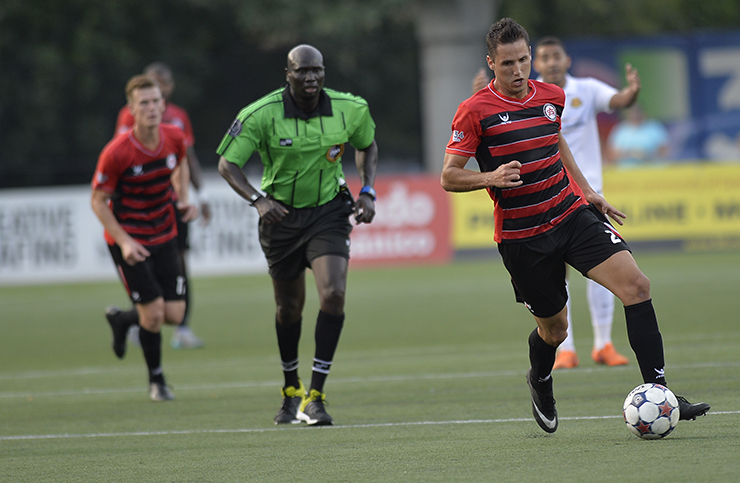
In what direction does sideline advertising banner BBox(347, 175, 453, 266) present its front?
toward the camera

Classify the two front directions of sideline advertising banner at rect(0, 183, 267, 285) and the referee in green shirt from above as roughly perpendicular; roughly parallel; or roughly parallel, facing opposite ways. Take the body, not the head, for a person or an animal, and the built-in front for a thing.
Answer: roughly parallel

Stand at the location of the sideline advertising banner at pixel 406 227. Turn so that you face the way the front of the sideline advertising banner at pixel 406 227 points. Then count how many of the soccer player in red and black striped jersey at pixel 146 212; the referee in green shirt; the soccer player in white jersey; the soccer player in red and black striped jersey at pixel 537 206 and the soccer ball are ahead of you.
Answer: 5

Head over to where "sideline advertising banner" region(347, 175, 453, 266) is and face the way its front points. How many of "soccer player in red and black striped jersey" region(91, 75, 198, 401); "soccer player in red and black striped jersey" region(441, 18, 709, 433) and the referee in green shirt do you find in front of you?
3

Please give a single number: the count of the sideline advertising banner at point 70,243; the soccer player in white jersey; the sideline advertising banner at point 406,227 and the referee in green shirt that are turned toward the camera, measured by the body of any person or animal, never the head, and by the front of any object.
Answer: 4

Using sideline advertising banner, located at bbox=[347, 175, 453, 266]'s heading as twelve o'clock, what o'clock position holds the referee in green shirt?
The referee in green shirt is roughly at 12 o'clock from the sideline advertising banner.

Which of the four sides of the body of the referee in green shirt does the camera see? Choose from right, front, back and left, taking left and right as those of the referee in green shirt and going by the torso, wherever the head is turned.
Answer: front

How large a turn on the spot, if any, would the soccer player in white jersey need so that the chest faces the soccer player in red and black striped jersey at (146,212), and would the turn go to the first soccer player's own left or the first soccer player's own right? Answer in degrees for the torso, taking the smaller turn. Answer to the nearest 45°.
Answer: approximately 90° to the first soccer player's own right

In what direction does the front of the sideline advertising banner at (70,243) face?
toward the camera

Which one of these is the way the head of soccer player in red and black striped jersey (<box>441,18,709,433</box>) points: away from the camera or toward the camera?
toward the camera

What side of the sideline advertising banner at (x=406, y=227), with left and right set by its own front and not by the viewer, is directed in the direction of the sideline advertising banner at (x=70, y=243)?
right

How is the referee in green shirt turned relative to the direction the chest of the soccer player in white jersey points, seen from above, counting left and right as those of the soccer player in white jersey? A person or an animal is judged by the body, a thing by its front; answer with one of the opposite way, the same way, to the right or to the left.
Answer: the same way

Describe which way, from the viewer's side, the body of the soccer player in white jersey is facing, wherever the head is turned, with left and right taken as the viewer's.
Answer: facing the viewer

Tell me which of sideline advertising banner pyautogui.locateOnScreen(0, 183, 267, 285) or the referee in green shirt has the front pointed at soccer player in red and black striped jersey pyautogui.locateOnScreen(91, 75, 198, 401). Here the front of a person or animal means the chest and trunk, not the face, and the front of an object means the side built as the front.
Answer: the sideline advertising banner

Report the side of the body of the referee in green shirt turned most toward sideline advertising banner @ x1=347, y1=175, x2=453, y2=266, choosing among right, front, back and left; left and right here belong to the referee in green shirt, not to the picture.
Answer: back

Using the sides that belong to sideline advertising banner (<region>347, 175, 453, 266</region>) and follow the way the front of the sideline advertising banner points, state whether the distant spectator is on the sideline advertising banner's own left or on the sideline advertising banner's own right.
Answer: on the sideline advertising banner's own left

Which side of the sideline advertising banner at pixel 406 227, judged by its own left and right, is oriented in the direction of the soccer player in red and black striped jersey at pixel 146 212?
front
